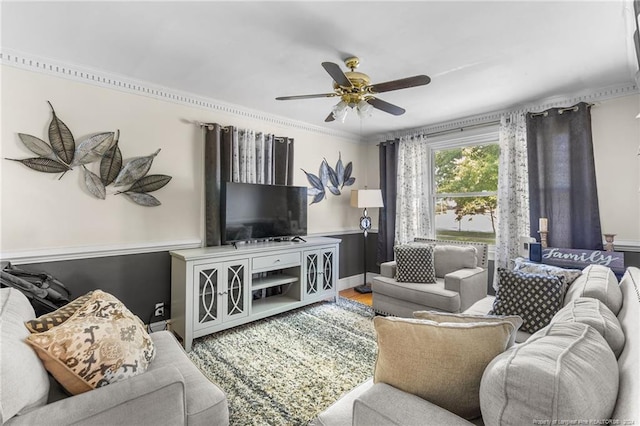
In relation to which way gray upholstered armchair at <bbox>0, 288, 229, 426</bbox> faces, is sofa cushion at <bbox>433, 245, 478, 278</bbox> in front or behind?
in front

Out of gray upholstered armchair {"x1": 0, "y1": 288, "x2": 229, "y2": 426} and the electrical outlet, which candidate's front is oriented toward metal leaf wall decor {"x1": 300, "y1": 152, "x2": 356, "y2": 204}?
the gray upholstered armchair

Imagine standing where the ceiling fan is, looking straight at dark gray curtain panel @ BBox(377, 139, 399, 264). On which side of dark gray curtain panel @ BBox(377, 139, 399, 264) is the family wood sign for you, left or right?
right

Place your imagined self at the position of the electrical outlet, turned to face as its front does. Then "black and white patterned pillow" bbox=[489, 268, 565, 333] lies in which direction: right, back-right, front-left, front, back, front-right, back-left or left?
front-left

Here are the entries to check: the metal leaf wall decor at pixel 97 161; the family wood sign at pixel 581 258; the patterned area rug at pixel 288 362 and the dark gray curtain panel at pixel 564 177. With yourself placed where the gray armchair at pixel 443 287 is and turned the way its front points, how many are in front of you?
2

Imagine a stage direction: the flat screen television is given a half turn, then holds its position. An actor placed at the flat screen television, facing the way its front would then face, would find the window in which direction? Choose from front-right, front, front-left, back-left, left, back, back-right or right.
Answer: back-right

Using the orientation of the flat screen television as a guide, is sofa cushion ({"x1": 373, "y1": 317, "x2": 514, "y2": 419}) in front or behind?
in front

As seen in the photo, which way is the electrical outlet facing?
toward the camera

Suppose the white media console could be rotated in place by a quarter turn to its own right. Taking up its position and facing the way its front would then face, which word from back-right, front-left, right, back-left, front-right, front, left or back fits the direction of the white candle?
back-left

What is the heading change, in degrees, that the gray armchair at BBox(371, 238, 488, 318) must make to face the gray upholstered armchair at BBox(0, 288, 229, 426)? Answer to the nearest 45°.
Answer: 0° — it already faces it

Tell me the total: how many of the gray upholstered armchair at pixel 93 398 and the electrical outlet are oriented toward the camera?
1

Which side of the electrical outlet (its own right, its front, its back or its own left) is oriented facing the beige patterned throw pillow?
front

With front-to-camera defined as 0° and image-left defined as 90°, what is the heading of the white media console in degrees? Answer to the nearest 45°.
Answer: approximately 315°

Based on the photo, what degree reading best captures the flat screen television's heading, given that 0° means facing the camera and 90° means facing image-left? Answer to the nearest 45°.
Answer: approximately 315°
